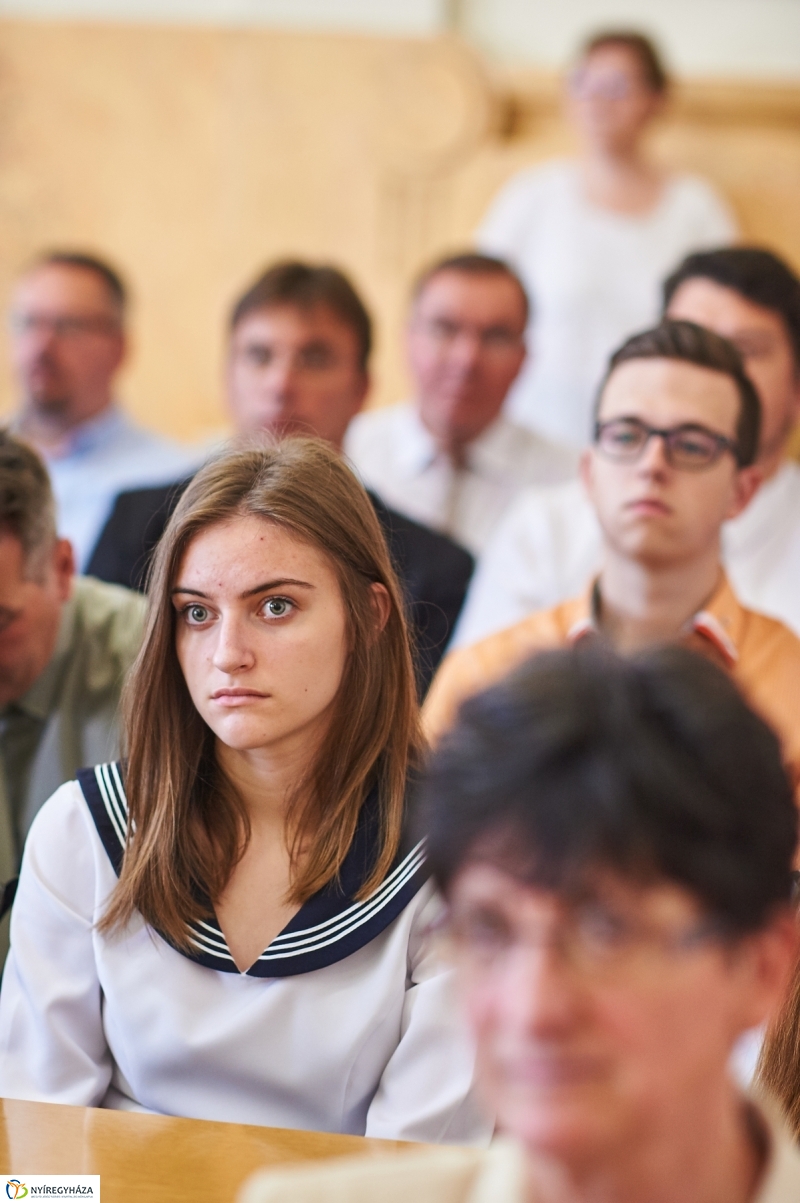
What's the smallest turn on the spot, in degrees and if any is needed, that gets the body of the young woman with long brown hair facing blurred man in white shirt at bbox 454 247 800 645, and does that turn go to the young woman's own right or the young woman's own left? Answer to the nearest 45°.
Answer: approximately 135° to the young woman's own left

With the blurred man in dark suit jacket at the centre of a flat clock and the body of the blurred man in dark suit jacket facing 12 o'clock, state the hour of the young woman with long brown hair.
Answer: The young woman with long brown hair is roughly at 12 o'clock from the blurred man in dark suit jacket.

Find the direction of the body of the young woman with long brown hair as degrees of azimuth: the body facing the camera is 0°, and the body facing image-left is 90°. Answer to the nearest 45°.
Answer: approximately 0°

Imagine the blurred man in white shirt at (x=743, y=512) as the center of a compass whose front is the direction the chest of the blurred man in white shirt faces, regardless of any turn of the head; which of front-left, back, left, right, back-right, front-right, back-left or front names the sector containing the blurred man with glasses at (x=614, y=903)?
front-left

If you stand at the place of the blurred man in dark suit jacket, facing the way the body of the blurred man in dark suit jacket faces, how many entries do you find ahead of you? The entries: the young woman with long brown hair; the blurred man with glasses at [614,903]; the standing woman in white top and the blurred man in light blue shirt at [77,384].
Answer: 2

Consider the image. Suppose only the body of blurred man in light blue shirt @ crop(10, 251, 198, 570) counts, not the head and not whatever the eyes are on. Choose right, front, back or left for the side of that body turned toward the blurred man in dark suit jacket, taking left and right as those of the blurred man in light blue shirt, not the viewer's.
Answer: left

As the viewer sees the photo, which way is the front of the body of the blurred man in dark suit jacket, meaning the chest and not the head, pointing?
toward the camera

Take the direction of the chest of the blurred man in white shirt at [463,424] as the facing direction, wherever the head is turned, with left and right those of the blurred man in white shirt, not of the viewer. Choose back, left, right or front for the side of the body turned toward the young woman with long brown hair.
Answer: front

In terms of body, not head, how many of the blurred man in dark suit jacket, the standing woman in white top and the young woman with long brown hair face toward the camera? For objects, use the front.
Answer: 3

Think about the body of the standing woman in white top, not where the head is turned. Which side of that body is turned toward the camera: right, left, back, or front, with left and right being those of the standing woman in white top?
front

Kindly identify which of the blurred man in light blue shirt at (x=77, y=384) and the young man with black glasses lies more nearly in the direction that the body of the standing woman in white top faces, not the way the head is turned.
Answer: the young man with black glasses

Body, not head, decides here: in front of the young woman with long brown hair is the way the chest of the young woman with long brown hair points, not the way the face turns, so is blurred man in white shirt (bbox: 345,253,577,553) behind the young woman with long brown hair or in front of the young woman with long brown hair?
behind

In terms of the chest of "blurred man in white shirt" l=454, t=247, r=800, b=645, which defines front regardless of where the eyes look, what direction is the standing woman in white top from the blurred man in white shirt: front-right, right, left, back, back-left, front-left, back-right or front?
back-right

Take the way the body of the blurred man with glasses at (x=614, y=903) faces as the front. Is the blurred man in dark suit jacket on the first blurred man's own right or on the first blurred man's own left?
on the first blurred man's own right

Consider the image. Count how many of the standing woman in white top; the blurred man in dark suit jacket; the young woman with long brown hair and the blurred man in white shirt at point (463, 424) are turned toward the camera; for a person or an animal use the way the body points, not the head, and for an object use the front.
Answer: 4

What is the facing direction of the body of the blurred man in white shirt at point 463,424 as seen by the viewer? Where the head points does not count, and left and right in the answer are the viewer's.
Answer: facing the viewer

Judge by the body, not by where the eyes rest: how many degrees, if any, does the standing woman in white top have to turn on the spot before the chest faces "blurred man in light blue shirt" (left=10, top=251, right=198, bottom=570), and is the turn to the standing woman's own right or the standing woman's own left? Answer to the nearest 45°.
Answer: approximately 45° to the standing woman's own right
